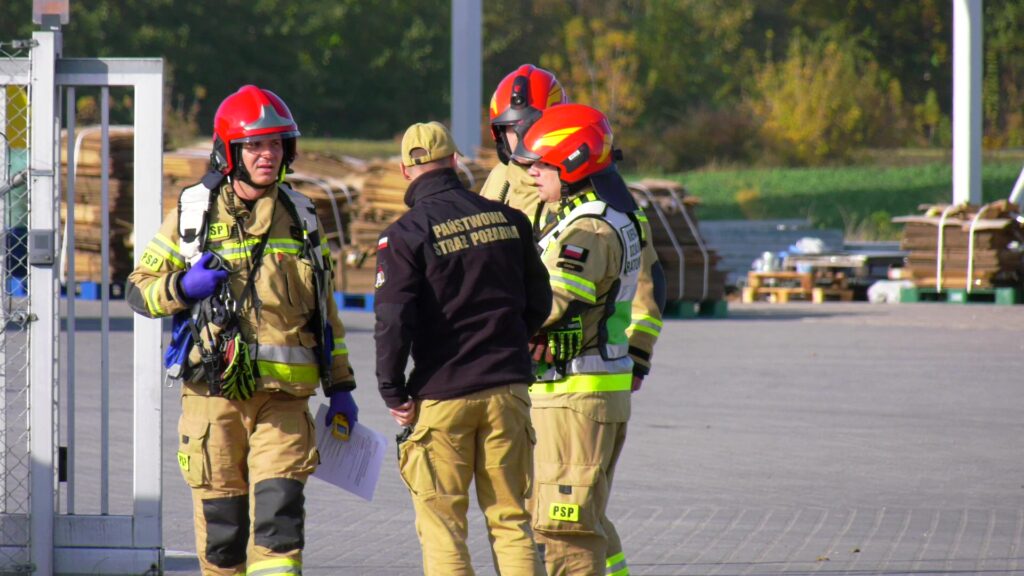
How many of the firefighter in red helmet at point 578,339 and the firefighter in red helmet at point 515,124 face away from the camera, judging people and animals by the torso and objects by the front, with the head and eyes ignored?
0

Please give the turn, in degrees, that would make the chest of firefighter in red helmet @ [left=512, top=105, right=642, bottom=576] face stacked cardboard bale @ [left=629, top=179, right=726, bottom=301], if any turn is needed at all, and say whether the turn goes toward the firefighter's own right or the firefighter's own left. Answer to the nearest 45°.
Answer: approximately 90° to the firefighter's own right

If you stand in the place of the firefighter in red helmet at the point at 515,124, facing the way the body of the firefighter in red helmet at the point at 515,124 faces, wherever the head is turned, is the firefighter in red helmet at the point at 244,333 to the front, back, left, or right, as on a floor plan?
front

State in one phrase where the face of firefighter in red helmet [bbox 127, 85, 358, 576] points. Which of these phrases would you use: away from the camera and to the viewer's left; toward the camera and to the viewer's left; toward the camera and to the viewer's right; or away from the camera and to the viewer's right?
toward the camera and to the viewer's right

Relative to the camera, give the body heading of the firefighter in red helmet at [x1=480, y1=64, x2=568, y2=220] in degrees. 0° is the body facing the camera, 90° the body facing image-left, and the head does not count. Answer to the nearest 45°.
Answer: approximately 45°

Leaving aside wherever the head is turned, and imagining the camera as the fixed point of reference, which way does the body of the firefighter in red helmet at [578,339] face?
to the viewer's left

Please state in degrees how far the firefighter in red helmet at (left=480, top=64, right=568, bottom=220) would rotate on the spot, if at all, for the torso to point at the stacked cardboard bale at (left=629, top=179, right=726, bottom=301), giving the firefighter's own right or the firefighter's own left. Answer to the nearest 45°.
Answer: approximately 135° to the firefighter's own right

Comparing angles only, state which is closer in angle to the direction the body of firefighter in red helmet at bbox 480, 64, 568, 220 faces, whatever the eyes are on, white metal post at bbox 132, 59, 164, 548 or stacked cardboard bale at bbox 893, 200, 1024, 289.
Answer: the white metal post

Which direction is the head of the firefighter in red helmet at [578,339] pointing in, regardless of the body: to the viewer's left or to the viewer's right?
to the viewer's left

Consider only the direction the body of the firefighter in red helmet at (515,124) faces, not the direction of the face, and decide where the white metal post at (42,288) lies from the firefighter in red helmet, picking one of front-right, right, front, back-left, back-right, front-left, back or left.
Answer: front-right

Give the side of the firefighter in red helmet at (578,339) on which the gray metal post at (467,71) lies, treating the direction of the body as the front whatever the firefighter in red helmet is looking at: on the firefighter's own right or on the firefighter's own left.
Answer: on the firefighter's own right

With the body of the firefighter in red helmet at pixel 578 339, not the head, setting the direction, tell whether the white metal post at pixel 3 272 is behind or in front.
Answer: in front
